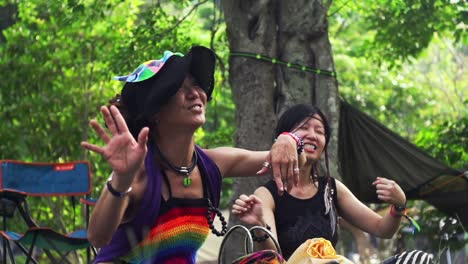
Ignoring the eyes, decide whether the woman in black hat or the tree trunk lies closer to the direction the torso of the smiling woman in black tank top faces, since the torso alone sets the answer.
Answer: the woman in black hat

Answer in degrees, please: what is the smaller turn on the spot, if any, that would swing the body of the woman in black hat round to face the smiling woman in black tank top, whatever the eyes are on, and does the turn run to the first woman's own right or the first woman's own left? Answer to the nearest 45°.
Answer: approximately 90° to the first woman's own left

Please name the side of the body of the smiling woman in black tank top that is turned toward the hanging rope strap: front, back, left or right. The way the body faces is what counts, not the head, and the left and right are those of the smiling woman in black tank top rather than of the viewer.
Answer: back

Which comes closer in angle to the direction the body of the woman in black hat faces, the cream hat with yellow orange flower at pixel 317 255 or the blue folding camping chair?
the cream hat with yellow orange flower

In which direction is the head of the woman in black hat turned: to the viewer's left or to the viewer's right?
to the viewer's right

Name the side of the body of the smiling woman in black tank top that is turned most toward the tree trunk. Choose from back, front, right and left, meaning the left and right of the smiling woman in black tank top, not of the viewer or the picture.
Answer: back

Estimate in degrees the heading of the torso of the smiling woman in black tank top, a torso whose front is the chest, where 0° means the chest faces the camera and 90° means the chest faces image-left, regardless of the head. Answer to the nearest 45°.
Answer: approximately 0°

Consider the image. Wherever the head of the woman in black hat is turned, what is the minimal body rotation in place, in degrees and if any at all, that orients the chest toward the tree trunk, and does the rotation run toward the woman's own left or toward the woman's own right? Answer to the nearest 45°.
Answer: approximately 135° to the woman's own left
